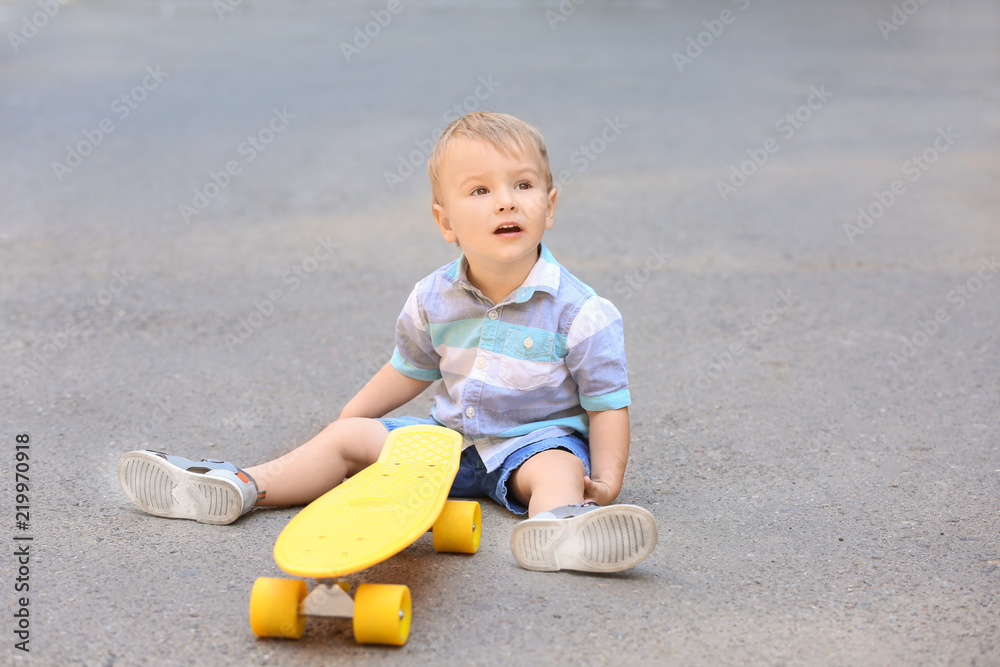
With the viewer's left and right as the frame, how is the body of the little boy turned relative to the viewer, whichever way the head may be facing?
facing the viewer and to the left of the viewer

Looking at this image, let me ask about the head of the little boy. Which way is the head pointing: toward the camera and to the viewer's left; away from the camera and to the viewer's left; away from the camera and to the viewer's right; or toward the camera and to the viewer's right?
toward the camera and to the viewer's right

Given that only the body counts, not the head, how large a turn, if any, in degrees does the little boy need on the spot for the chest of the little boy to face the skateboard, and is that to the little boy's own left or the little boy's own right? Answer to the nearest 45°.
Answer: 0° — they already face it
